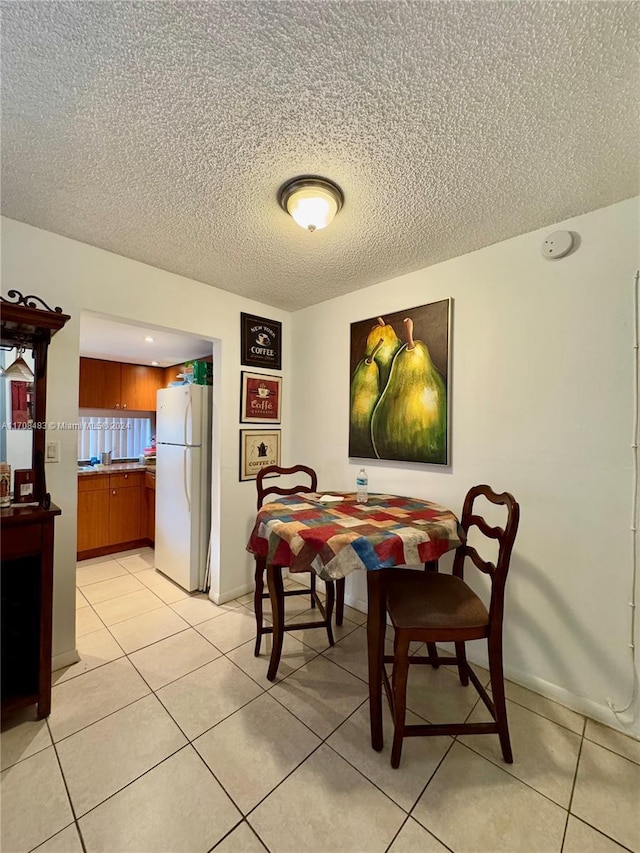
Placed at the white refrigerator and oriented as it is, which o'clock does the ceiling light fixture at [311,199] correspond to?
The ceiling light fixture is roughly at 10 o'clock from the white refrigerator.

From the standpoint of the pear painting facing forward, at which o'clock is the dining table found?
The dining table is roughly at 11 o'clock from the pear painting.

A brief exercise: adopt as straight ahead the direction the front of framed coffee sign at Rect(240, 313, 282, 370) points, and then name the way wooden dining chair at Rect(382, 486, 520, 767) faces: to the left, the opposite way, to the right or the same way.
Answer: the opposite way

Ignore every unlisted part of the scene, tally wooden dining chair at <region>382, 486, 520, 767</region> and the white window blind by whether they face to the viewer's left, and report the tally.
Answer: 1

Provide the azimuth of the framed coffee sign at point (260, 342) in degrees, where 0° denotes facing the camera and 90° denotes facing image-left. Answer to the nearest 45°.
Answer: approximately 315°

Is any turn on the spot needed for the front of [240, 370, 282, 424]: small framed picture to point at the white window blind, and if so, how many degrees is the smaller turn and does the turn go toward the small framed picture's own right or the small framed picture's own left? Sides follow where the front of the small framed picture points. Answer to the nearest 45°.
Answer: approximately 180°

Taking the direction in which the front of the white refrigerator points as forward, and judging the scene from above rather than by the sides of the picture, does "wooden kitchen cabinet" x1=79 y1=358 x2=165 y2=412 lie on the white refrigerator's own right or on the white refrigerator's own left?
on the white refrigerator's own right

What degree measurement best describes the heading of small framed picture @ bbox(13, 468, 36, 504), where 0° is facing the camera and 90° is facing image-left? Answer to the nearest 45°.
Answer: approximately 0°

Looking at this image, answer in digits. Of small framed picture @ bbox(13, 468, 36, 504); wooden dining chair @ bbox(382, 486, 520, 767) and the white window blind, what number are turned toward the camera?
2
